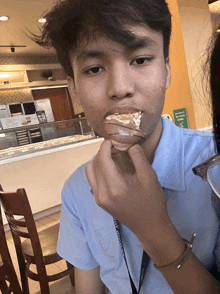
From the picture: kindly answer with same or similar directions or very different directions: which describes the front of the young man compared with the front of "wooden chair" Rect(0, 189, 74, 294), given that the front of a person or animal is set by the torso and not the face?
very different directions

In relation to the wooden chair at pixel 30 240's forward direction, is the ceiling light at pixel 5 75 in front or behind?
in front

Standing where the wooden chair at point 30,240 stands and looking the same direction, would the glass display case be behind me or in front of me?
in front

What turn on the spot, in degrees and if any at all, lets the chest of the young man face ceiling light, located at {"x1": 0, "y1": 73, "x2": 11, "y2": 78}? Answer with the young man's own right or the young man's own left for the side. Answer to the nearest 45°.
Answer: approximately 135° to the young man's own right

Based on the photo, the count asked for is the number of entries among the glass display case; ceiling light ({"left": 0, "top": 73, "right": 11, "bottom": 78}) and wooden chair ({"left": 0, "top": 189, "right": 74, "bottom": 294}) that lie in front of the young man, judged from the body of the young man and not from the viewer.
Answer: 0

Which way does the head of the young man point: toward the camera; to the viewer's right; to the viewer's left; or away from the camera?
toward the camera

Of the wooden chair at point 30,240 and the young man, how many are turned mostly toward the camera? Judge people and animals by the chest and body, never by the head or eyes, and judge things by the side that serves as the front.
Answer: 1

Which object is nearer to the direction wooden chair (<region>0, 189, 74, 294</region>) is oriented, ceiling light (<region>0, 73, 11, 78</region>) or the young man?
the ceiling light

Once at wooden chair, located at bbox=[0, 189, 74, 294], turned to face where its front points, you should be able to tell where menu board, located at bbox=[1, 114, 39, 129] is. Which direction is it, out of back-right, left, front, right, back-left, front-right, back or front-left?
front-left

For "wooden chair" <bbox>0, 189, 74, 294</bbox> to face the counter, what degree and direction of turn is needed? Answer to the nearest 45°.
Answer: approximately 45° to its left

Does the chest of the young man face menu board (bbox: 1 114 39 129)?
no

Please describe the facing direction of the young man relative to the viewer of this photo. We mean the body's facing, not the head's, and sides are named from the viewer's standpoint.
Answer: facing the viewer

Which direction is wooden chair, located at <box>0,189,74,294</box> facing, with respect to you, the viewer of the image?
facing away from the viewer and to the right of the viewer

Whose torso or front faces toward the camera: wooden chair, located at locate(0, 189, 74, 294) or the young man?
the young man
